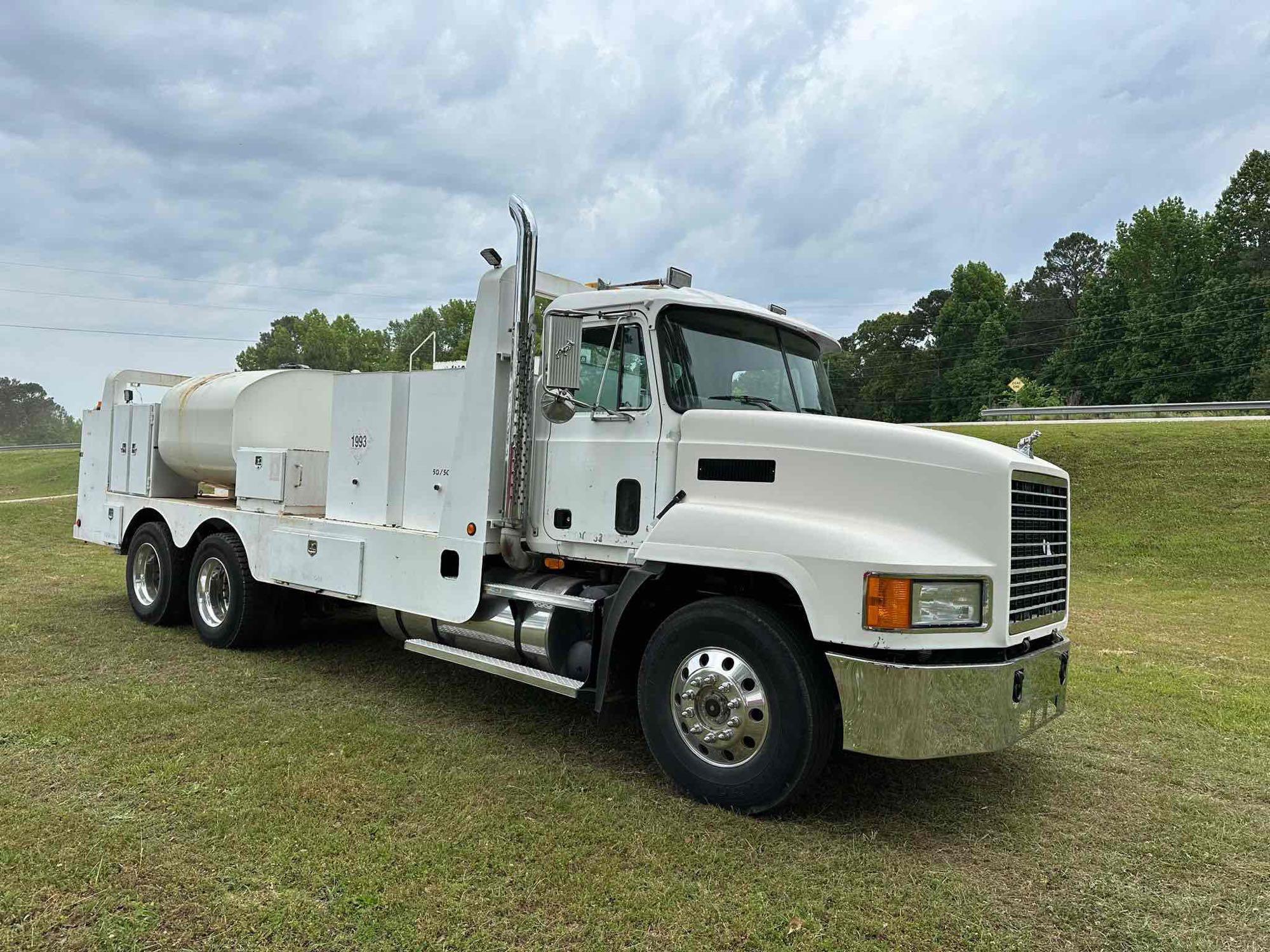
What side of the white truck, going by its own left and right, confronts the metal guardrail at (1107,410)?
left

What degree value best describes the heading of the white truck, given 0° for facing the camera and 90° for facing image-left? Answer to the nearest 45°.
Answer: approximately 315°
